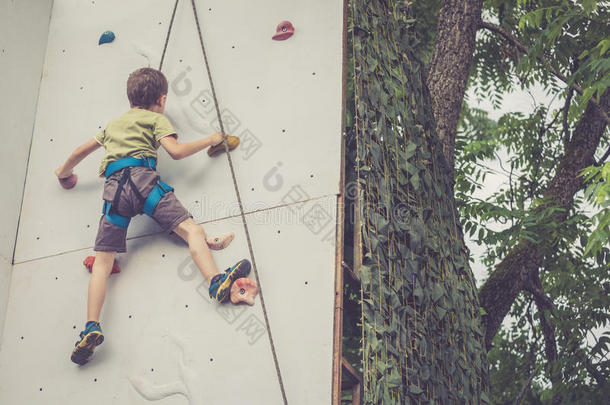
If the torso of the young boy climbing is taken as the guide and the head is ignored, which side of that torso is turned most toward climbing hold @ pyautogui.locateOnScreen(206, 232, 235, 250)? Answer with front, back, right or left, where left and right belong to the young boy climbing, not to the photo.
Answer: right

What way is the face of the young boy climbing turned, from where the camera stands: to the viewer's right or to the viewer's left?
to the viewer's right

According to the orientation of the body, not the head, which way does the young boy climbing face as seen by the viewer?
away from the camera
